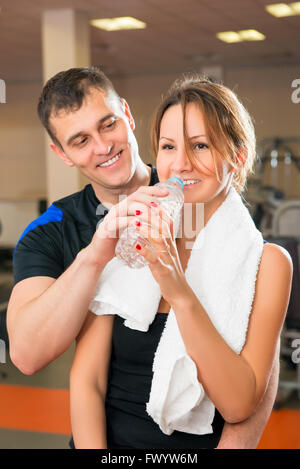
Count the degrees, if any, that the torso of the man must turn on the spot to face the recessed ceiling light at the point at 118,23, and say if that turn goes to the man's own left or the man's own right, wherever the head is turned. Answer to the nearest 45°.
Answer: approximately 180°

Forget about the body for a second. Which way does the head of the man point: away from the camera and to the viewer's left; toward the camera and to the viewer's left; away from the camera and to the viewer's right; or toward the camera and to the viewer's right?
toward the camera and to the viewer's right

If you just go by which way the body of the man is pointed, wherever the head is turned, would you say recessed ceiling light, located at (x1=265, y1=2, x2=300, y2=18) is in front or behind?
behind

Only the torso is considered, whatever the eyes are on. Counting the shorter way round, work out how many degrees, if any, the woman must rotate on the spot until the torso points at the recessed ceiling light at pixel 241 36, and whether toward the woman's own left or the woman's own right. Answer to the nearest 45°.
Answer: approximately 135° to the woman's own right

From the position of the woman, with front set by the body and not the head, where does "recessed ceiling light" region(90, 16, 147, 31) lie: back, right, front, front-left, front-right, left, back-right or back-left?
back-right

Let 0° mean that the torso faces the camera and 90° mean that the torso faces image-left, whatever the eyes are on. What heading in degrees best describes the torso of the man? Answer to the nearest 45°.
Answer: approximately 0°

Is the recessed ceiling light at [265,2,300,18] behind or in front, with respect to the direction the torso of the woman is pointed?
behind

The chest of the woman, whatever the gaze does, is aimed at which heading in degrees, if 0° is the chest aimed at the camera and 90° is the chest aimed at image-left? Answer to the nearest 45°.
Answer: approximately 45°

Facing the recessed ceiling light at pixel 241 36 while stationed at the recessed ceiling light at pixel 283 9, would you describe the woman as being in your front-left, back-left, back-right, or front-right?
back-left
